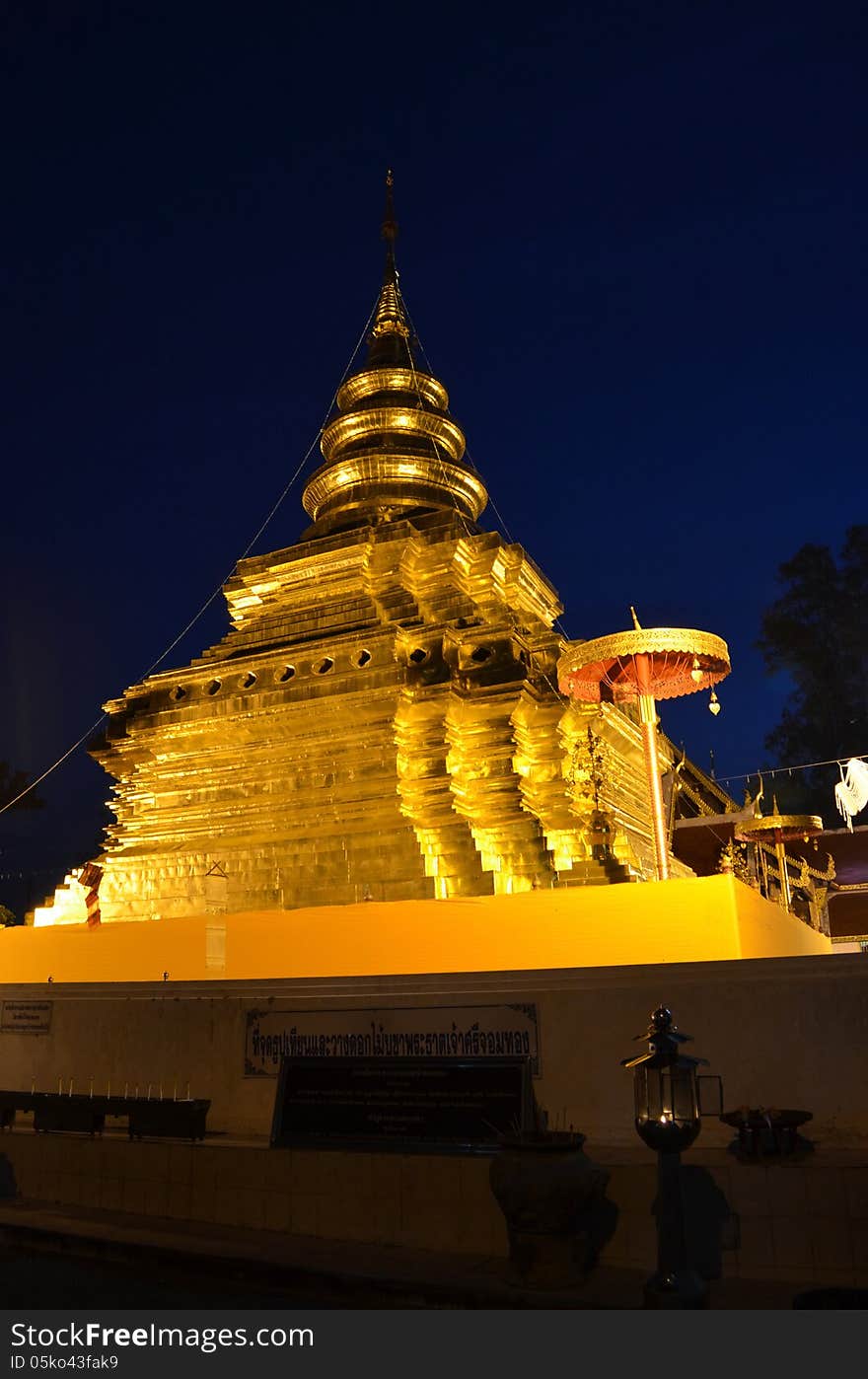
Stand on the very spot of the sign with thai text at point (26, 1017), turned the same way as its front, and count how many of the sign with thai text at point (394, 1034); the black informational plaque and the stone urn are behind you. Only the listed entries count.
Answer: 0

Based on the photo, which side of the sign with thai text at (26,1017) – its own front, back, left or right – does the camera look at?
front

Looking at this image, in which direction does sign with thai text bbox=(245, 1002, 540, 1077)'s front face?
toward the camera

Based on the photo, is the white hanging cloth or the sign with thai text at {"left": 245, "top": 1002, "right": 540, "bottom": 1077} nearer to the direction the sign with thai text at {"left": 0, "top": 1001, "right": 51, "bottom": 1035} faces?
the sign with thai text

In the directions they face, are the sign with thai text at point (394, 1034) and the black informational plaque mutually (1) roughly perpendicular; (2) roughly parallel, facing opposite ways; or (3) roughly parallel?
roughly parallel

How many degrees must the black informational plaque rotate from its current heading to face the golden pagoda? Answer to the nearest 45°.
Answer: approximately 180°

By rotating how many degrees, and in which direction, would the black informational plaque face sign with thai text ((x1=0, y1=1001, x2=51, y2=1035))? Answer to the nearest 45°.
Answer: approximately 135° to its right

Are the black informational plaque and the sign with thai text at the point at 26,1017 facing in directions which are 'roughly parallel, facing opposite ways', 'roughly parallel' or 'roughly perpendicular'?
roughly parallel

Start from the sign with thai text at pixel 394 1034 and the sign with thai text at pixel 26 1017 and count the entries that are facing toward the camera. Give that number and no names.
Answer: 2

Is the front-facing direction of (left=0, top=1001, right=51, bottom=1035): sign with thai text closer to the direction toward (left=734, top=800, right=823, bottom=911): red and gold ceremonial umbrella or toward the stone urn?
the stone urn

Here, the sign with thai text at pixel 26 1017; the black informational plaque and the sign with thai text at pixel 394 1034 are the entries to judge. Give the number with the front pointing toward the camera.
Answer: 3
